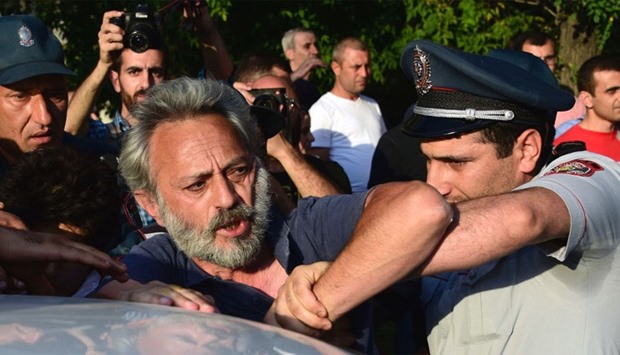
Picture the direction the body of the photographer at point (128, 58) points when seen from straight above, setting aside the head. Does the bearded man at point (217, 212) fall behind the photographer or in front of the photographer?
in front

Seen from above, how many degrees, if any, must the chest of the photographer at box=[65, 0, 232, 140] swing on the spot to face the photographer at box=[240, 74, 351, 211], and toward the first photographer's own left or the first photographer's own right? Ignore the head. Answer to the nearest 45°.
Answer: approximately 45° to the first photographer's own left

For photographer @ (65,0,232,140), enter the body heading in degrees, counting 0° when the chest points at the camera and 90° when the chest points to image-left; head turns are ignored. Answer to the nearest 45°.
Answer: approximately 0°

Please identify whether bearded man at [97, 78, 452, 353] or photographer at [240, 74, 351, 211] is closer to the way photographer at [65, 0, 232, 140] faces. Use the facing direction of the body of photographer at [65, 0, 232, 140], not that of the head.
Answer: the bearded man
